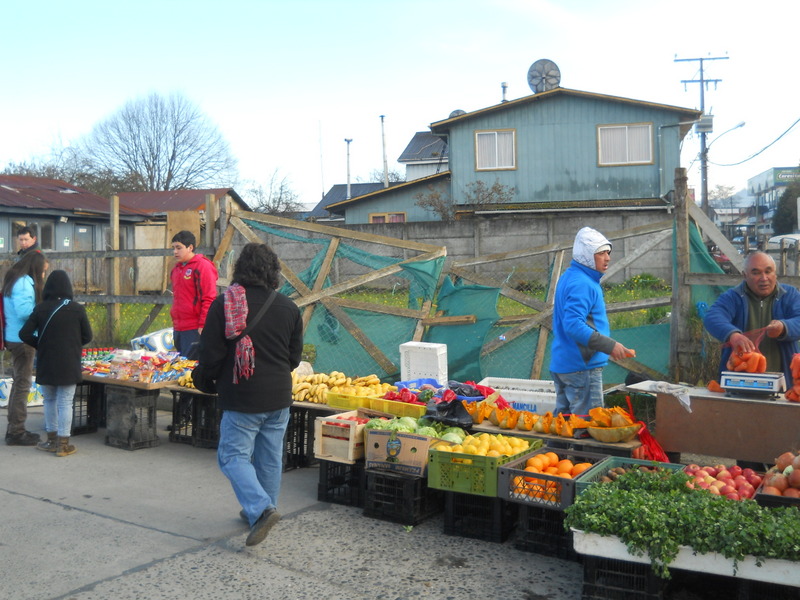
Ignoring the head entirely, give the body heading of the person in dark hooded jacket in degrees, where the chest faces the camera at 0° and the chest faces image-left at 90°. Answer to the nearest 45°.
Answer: approximately 180°

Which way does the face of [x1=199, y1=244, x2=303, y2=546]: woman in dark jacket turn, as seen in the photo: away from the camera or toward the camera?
away from the camera

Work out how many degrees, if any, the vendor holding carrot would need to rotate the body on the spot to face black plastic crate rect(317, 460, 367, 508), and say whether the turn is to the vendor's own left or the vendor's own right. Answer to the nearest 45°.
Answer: approximately 90° to the vendor's own right

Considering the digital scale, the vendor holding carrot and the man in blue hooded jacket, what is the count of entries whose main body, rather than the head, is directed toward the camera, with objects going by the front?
2

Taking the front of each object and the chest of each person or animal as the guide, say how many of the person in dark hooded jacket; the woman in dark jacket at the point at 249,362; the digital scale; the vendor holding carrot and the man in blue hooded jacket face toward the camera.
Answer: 2

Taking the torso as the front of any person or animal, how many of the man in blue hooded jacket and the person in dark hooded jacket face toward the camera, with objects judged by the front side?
0

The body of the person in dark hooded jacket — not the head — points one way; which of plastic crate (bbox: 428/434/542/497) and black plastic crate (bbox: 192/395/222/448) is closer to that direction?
the black plastic crate

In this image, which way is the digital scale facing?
toward the camera

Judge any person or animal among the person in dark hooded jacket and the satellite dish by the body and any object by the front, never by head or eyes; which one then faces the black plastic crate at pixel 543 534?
the satellite dish

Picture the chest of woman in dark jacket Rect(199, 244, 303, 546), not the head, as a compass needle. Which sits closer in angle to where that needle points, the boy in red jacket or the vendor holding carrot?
the boy in red jacket

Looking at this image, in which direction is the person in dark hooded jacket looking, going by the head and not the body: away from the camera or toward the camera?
away from the camera

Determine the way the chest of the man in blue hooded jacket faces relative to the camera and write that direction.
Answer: to the viewer's right

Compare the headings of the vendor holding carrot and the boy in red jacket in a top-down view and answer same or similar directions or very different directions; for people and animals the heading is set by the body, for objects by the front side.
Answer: same or similar directions

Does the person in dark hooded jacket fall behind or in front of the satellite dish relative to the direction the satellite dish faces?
in front

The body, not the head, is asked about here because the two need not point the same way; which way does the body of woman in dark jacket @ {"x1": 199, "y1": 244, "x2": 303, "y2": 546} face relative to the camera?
away from the camera

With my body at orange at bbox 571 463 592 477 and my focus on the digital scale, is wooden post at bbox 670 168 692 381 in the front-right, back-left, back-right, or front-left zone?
front-left
